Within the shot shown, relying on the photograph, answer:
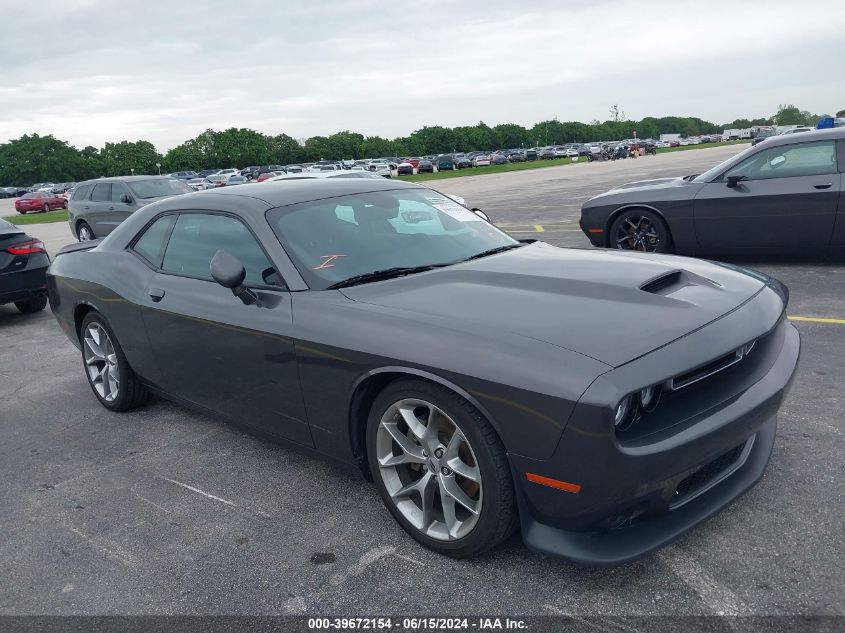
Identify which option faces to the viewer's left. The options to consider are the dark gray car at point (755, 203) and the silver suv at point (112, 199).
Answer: the dark gray car

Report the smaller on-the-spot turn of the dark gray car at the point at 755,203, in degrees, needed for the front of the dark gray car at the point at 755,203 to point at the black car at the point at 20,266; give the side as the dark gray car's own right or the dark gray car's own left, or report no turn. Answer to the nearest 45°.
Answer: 0° — it already faces it

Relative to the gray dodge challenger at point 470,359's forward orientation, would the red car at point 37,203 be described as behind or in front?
behind

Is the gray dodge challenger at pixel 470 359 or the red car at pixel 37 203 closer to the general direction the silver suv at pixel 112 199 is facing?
the gray dodge challenger

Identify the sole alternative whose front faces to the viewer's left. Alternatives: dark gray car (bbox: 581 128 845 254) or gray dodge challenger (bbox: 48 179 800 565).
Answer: the dark gray car

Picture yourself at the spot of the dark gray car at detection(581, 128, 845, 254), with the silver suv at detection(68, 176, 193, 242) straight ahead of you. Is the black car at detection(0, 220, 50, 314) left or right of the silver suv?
left

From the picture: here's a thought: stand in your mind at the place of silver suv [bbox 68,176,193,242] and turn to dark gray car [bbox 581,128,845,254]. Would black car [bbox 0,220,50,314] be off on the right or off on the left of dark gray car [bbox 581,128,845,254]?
right

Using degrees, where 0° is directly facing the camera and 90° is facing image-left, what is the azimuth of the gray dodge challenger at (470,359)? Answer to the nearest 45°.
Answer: approximately 315°

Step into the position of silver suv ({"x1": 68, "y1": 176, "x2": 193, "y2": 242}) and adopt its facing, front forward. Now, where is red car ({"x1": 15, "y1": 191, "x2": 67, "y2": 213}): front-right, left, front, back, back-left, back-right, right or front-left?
back-left

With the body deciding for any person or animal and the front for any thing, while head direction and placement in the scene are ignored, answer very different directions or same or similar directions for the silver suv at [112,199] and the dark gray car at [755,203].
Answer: very different directions

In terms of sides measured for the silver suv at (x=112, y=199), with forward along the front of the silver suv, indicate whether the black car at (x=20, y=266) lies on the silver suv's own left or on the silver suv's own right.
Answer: on the silver suv's own right

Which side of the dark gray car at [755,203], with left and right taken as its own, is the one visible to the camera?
left
